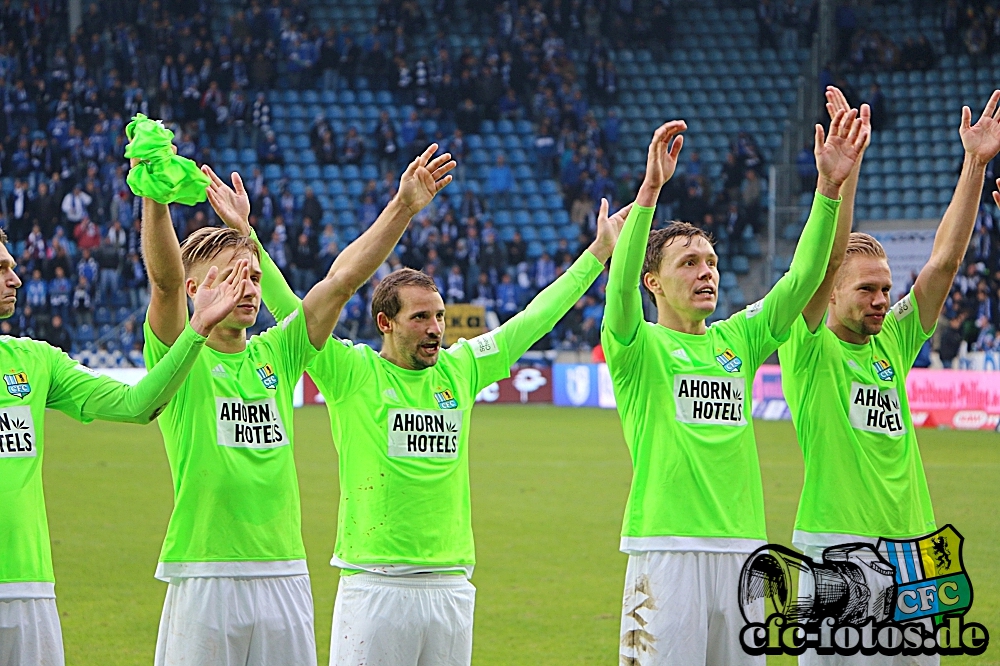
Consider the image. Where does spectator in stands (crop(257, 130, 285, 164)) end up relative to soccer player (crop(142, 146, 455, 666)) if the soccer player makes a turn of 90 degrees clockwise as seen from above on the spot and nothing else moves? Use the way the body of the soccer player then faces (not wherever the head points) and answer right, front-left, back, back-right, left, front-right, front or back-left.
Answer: back-right

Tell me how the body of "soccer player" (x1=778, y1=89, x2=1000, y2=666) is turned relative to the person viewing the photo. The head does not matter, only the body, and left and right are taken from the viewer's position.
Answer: facing the viewer and to the right of the viewer

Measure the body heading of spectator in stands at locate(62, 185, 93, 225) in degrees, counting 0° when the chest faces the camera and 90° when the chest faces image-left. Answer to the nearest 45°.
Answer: approximately 0°

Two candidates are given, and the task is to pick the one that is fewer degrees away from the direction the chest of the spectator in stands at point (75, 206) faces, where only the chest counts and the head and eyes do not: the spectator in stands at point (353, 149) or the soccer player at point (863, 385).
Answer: the soccer player

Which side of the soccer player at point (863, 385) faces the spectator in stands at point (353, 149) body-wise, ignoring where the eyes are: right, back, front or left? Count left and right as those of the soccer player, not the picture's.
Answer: back

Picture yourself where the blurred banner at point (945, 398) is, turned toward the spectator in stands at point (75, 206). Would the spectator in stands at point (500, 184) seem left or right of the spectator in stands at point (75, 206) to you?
right

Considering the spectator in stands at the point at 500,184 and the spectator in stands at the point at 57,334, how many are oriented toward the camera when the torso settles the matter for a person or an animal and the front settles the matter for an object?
2

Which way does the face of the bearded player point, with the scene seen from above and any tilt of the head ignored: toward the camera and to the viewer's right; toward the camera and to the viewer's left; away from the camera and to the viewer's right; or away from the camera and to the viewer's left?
toward the camera and to the viewer's right
